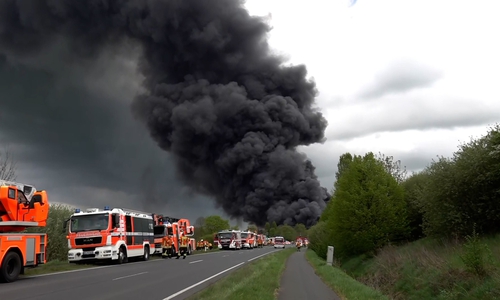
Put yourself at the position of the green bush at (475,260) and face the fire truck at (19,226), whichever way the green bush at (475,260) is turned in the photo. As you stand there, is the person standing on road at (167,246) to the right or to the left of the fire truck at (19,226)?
right

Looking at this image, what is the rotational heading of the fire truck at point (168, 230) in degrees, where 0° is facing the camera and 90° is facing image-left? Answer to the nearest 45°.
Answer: approximately 45°

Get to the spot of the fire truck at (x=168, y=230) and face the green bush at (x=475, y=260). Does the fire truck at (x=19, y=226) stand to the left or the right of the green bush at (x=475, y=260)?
right

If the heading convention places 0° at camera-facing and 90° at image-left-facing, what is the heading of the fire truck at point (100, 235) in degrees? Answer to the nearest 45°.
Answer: approximately 45°

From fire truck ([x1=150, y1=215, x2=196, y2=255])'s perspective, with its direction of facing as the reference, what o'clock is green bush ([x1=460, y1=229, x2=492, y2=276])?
The green bush is roughly at 10 o'clock from the fire truck.

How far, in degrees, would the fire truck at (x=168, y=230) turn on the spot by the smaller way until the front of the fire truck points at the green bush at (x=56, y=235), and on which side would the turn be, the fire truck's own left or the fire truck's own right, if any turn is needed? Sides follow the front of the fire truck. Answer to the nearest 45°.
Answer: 0° — it already faces it

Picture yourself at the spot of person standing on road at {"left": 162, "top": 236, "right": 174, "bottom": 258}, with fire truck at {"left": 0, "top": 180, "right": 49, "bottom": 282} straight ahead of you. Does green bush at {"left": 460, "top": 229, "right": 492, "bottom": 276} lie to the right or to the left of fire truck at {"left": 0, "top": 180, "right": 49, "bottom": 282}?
left

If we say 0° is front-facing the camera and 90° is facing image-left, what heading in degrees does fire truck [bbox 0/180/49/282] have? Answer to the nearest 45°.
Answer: approximately 45°

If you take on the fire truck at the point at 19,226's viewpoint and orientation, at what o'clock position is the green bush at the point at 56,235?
The green bush is roughly at 5 o'clock from the fire truck.

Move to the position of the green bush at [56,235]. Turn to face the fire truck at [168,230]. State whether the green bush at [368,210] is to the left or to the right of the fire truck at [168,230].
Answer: right
